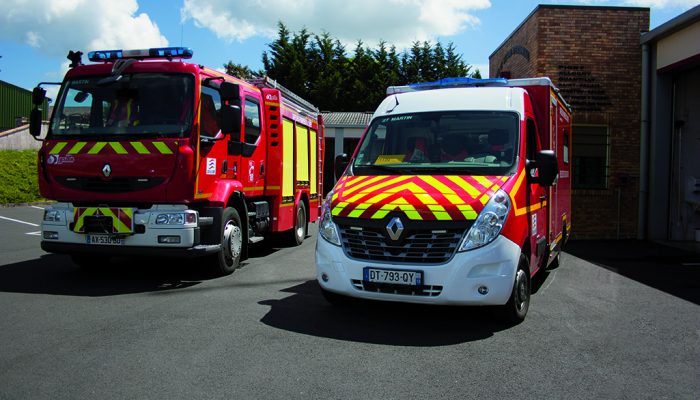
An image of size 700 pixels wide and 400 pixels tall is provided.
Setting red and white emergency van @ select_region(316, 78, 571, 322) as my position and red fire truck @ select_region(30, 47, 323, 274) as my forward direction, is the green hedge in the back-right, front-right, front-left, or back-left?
front-right

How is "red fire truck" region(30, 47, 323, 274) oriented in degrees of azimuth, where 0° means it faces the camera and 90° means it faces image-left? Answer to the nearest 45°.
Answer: approximately 45°

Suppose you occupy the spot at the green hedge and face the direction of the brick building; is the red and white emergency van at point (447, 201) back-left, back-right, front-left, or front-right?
front-right

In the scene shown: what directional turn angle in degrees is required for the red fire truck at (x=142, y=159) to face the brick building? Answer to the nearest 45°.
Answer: approximately 135° to its left

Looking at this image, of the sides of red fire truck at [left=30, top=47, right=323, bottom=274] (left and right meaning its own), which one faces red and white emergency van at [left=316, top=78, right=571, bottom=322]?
left

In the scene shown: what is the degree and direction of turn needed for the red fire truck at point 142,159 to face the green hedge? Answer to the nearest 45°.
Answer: approximately 135° to its right

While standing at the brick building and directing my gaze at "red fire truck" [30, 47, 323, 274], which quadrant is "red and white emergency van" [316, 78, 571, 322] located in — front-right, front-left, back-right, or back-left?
front-left
